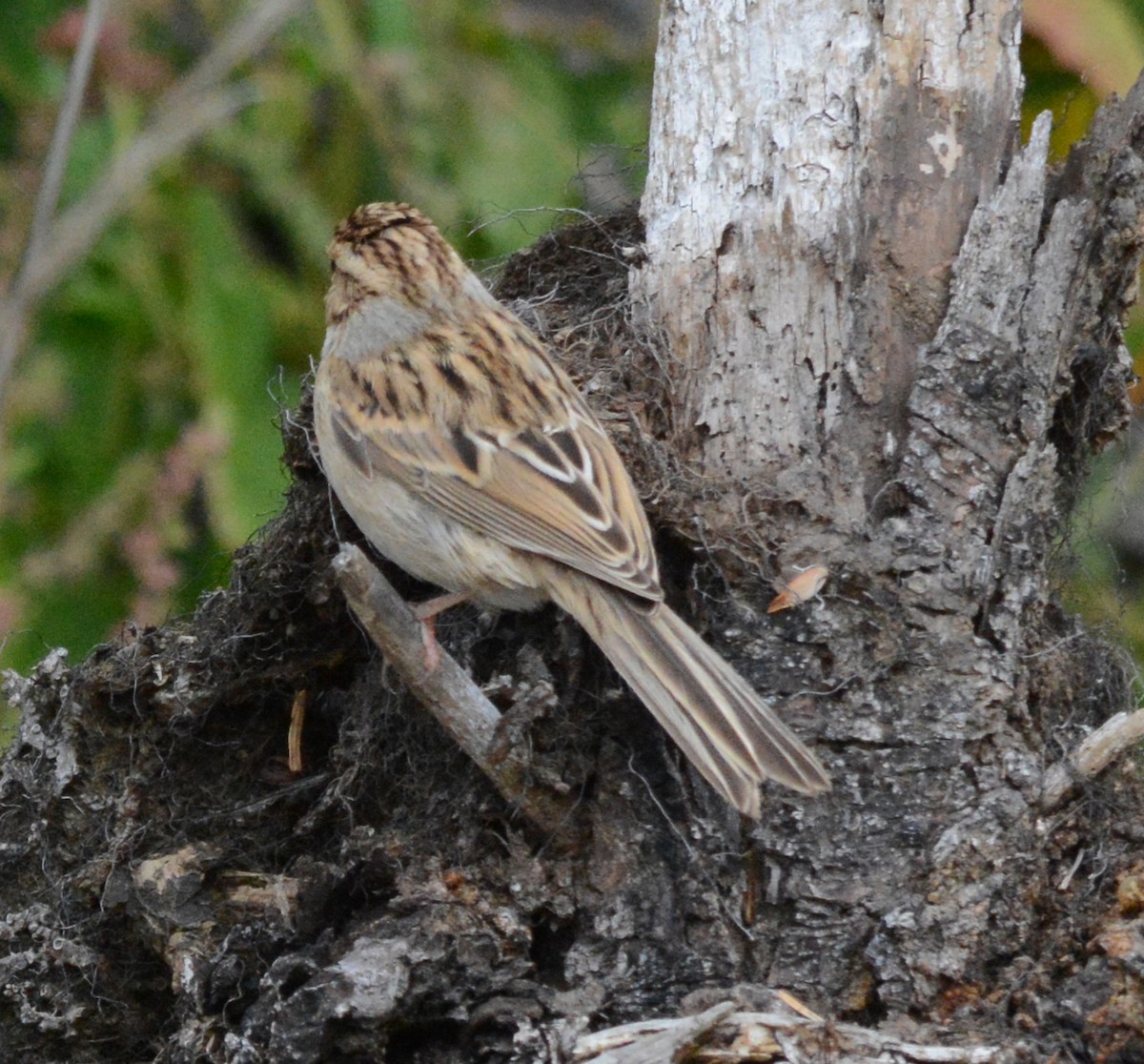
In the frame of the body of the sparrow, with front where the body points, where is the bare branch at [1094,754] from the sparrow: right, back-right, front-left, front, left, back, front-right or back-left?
back

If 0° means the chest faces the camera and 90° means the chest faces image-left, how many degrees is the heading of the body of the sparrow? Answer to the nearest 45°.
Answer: approximately 135°
